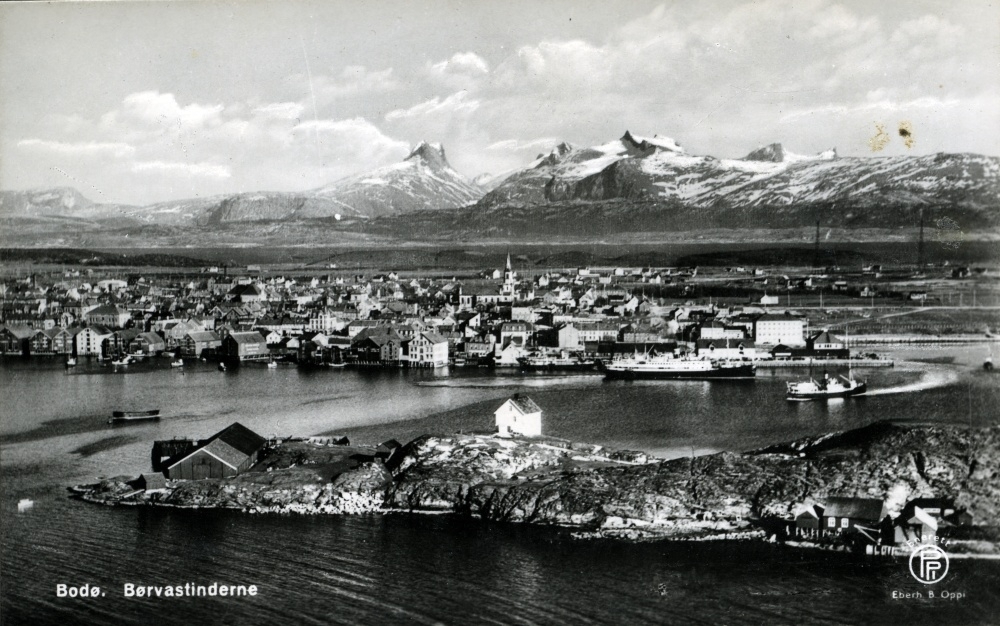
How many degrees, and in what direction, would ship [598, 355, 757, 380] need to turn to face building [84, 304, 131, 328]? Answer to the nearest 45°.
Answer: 0° — it already faces it

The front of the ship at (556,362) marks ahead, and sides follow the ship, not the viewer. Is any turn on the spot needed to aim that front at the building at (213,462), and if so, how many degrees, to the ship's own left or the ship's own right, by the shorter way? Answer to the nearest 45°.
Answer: approximately 90° to the ship's own left

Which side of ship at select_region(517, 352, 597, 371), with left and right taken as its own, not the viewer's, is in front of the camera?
left

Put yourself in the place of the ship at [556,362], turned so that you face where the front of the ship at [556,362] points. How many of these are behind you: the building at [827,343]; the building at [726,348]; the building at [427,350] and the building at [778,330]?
3

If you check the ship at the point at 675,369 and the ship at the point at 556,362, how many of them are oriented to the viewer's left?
2

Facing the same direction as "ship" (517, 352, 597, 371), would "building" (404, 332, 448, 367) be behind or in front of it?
in front

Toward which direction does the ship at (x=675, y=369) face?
to the viewer's left
